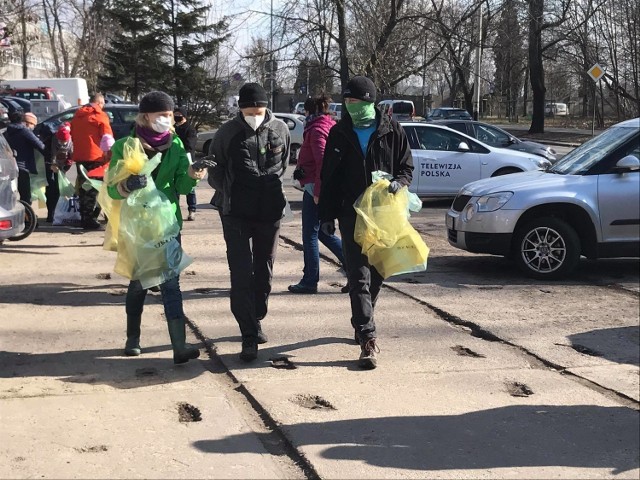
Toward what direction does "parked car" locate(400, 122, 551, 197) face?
to the viewer's right

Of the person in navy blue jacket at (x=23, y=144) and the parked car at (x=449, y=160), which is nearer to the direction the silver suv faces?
the person in navy blue jacket

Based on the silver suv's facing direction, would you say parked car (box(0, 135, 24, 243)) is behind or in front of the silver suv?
in front

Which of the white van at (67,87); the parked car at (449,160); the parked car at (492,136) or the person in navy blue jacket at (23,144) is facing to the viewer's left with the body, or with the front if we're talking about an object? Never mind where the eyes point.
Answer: the white van

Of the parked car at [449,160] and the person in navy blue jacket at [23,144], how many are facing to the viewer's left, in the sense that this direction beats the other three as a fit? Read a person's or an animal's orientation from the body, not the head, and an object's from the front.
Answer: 0

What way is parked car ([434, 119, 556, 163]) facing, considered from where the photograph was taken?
facing to the right of the viewer

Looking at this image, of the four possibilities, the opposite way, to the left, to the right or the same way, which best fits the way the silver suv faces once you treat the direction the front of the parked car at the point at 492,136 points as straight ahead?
the opposite way

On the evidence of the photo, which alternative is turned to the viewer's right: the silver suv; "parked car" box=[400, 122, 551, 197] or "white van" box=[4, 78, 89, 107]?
the parked car

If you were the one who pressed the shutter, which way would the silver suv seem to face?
facing to the left of the viewer

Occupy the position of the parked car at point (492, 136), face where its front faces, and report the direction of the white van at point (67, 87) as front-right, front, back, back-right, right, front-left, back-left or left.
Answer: back-left

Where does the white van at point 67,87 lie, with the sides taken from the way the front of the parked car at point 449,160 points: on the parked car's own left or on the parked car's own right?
on the parked car's own left
